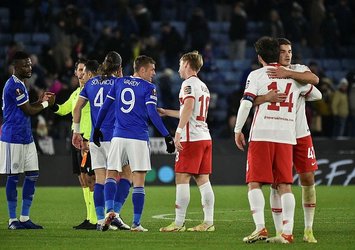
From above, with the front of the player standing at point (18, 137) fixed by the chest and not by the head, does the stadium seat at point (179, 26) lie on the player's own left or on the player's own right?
on the player's own left

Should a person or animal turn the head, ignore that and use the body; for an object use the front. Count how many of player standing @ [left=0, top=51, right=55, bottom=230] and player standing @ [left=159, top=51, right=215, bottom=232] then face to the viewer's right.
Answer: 1

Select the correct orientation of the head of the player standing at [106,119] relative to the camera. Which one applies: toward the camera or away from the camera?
away from the camera

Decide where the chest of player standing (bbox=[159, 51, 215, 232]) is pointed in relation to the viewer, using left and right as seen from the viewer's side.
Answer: facing away from the viewer and to the left of the viewer

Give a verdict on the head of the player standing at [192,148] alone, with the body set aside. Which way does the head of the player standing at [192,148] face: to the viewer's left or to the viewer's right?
to the viewer's left

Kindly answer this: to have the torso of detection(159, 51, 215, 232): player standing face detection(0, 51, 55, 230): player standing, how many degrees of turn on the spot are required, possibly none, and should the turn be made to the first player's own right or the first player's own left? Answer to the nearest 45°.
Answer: approximately 45° to the first player's own left

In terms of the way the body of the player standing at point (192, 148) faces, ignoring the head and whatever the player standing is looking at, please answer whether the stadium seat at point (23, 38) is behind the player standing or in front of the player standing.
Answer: in front

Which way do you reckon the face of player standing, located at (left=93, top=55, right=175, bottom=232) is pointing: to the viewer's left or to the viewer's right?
to the viewer's right

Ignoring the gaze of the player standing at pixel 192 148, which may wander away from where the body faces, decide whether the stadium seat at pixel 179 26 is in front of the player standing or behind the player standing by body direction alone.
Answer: in front

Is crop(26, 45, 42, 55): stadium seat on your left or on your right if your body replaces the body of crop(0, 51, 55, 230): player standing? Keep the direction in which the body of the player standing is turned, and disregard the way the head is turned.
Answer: on your left

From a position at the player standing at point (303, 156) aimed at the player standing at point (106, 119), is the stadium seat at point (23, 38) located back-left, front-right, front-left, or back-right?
front-right

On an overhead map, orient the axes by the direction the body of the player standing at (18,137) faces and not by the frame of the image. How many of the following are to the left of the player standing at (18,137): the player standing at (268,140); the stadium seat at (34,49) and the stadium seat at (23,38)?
2

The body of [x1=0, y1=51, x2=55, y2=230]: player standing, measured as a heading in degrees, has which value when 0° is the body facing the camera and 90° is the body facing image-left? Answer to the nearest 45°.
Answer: approximately 270°
